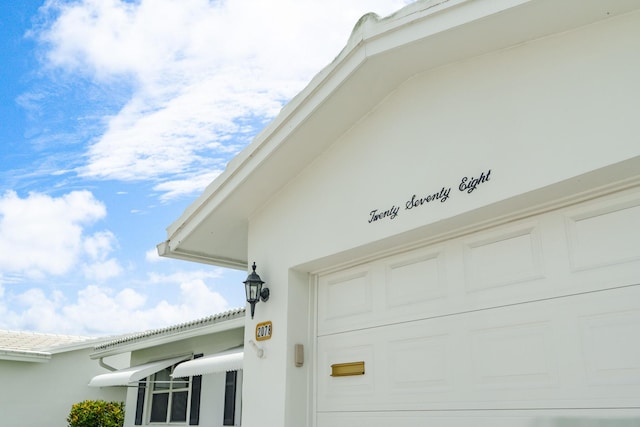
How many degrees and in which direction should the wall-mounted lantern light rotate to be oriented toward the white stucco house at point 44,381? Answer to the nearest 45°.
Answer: approximately 90° to its right

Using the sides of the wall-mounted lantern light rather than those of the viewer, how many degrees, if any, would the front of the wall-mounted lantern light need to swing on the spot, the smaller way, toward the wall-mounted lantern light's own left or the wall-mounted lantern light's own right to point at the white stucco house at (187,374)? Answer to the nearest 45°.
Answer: approximately 135° to the wall-mounted lantern light's own right

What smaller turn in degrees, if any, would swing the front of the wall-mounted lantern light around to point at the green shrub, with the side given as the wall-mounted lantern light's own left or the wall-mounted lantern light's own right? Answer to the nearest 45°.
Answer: approximately 135° to the wall-mounted lantern light's own right

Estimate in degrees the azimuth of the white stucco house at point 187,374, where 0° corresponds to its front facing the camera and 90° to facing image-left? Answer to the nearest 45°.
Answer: approximately 45°

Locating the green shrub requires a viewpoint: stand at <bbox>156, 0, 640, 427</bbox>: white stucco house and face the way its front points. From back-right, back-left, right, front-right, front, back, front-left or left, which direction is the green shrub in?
right

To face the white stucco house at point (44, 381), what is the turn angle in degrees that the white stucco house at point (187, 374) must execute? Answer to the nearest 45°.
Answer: approximately 90° to its right

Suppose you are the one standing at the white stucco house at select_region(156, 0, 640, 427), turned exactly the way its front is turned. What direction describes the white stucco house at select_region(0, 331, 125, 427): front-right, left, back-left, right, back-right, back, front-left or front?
right

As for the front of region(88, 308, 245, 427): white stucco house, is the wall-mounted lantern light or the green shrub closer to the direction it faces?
the wall-mounted lantern light

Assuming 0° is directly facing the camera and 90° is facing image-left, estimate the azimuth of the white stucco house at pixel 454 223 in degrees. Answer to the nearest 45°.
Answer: approximately 45°

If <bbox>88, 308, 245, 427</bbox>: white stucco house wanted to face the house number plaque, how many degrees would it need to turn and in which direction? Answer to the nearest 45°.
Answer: approximately 45° to its left

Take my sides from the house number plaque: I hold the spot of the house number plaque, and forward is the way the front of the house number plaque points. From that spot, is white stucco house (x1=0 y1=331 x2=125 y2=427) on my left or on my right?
on my right

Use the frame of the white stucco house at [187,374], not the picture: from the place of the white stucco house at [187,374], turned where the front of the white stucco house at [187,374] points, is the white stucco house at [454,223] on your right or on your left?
on your left

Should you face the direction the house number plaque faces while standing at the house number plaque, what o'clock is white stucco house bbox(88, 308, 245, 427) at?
The white stucco house is roughly at 4 o'clock from the house number plaque.
